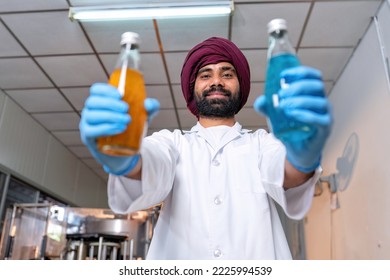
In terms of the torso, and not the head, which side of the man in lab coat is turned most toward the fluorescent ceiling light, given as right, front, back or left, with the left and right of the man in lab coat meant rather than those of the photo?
back

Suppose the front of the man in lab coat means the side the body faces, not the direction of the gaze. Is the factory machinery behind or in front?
behind

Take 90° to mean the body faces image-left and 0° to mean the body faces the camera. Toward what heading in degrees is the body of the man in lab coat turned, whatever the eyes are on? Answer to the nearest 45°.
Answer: approximately 0°
